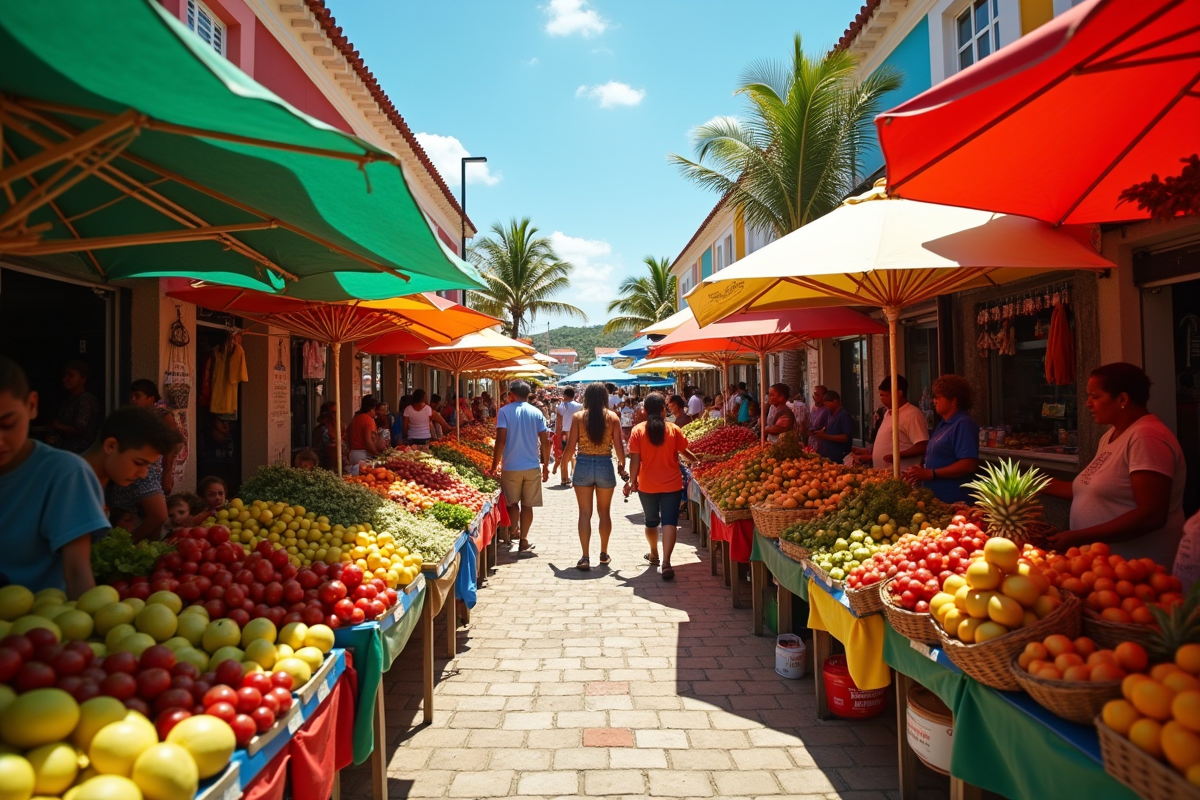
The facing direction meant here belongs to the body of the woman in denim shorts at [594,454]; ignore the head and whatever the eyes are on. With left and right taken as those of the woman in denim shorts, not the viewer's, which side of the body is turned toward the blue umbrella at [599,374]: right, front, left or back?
front

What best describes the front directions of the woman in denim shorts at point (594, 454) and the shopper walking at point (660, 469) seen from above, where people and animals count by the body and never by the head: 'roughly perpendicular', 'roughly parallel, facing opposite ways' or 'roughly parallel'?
roughly parallel

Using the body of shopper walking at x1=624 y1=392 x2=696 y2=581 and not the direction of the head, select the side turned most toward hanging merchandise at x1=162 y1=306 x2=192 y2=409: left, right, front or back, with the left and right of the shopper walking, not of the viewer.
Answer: left

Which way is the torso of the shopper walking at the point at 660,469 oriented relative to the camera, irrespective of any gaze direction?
away from the camera

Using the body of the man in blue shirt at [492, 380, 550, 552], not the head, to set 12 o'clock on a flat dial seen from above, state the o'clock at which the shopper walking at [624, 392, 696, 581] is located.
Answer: The shopper walking is roughly at 4 o'clock from the man in blue shirt.

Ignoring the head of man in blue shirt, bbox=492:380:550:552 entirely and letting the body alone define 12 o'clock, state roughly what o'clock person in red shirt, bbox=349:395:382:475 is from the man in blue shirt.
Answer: The person in red shirt is roughly at 10 o'clock from the man in blue shirt.

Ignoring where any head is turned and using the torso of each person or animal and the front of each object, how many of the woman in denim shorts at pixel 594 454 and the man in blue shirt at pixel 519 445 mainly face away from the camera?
2

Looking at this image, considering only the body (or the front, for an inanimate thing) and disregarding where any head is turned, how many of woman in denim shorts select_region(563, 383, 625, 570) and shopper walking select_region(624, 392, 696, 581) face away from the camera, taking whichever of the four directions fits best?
2

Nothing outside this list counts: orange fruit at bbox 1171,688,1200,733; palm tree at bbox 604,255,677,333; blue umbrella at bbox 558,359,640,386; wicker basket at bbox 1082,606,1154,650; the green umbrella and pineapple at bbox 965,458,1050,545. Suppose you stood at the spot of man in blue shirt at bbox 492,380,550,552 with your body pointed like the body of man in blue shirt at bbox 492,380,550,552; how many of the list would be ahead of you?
2

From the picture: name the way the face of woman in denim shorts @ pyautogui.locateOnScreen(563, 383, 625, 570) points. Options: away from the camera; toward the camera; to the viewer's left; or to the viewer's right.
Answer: away from the camera

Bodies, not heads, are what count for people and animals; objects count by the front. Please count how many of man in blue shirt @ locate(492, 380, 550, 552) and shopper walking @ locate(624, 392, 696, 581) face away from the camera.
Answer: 2

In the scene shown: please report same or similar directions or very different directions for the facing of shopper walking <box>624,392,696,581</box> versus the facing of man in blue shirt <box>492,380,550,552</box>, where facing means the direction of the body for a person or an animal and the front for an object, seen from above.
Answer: same or similar directions

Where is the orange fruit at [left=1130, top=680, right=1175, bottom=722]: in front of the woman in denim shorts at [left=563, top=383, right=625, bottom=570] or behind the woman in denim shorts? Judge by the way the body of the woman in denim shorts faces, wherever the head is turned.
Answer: behind

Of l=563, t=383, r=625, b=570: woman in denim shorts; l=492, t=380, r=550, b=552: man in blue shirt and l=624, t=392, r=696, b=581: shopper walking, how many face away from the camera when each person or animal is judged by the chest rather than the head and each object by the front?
3

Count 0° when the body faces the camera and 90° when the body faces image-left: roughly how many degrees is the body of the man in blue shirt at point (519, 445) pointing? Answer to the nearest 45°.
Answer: approximately 180°

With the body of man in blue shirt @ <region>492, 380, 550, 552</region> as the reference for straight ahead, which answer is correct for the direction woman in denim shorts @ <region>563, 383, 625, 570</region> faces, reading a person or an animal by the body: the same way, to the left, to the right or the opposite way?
the same way

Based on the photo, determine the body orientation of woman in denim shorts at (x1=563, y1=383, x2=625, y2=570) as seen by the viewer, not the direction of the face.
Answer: away from the camera

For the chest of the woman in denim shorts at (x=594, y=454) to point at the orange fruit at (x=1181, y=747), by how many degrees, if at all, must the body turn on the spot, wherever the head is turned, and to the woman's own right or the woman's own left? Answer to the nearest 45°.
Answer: approximately 180°
